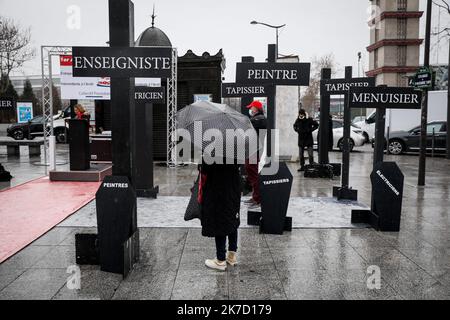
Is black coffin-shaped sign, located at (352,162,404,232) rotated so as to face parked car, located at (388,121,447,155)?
no

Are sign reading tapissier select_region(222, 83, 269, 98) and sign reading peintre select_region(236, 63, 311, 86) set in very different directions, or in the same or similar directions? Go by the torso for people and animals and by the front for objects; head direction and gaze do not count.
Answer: same or similar directions

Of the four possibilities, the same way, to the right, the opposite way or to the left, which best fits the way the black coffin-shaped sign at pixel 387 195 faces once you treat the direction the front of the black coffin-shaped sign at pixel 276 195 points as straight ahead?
the same way

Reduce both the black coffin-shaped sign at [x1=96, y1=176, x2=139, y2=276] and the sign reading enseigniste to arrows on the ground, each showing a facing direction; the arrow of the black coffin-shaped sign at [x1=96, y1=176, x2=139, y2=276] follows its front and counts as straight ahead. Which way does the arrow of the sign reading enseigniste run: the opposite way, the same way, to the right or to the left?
the same way

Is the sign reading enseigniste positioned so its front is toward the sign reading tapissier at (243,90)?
no

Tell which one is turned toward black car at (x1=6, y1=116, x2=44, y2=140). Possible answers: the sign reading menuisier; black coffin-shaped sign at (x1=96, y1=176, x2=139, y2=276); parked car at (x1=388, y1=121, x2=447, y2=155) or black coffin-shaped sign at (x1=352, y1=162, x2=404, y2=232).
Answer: the parked car

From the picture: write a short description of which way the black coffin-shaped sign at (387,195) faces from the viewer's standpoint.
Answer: facing the viewer

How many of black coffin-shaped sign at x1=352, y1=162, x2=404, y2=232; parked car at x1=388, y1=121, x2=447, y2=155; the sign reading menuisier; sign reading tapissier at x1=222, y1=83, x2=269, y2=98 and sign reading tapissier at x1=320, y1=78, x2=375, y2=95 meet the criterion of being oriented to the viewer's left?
1

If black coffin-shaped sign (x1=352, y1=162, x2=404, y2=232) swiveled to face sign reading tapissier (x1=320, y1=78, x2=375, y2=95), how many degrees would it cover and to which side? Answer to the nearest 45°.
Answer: approximately 180°

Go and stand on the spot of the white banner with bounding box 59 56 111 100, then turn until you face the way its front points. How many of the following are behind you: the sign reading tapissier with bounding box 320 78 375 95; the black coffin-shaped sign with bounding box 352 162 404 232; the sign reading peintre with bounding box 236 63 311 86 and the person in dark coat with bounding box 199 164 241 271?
0

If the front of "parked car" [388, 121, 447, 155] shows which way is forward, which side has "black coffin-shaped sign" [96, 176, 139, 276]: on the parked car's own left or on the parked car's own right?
on the parked car's own left

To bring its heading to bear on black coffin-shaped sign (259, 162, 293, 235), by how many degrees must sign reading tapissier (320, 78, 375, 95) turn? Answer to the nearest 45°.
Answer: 0° — it already faces it

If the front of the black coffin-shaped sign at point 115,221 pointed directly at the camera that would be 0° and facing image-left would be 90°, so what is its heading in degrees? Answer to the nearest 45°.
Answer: approximately 0°

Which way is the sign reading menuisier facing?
toward the camera

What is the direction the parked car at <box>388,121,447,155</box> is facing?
to the viewer's left

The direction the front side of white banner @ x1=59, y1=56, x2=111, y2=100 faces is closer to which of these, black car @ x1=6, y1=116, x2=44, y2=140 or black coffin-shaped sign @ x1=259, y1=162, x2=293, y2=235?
the black coffin-shaped sign

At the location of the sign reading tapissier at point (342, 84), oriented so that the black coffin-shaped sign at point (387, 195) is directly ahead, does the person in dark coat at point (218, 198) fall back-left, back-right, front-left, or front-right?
front-right

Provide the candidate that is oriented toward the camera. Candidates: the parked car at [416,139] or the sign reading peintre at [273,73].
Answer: the sign reading peintre
